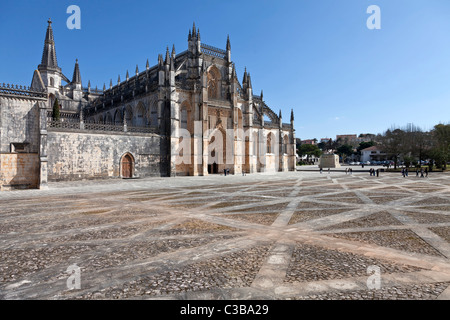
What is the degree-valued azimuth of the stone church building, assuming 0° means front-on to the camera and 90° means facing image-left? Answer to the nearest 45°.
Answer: approximately 315°

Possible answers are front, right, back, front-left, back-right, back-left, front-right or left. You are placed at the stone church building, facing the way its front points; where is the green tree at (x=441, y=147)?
front-left
